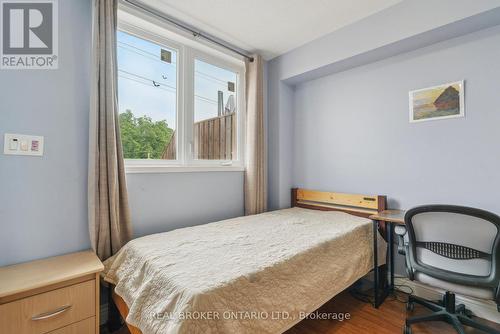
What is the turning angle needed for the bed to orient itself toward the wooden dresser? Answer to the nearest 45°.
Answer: approximately 45° to its right

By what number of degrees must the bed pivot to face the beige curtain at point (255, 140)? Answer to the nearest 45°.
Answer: approximately 135° to its right

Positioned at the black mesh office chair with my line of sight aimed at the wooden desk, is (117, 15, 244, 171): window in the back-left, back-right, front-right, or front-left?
front-left

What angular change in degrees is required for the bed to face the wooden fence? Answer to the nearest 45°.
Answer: approximately 135° to its right

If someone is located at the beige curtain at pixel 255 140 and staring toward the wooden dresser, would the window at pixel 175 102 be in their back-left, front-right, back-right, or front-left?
front-right

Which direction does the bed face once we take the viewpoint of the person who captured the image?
facing the viewer and to the left of the viewer

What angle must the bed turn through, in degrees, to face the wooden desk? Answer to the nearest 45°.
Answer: approximately 180°

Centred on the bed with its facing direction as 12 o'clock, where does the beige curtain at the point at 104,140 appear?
The beige curtain is roughly at 2 o'clock from the bed.

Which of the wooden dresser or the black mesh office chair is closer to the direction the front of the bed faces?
the wooden dresser

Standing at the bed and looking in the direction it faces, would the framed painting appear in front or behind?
behind
